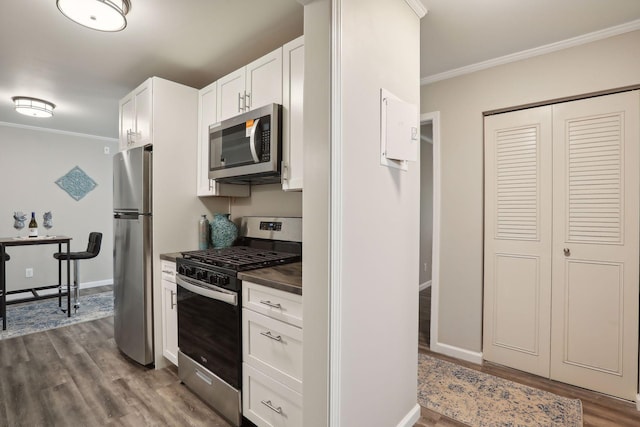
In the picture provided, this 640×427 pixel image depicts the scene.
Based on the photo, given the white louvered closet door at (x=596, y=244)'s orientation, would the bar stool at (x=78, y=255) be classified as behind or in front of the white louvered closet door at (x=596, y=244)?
in front

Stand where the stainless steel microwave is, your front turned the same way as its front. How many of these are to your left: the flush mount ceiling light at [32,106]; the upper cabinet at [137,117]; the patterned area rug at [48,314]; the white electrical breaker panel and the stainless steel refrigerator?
1

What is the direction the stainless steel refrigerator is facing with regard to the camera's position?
facing the viewer and to the left of the viewer

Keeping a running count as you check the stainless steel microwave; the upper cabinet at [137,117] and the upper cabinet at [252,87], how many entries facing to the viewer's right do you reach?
0

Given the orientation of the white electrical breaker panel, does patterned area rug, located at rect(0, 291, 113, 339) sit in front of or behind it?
behind

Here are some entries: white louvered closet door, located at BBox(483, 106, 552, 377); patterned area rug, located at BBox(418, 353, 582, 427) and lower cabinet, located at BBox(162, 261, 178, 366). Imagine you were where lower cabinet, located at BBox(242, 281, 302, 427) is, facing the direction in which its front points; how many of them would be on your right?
1

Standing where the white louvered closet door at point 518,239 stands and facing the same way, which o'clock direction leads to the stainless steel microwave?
The stainless steel microwave is roughly at 2 o'clock from the white louvered closet door.

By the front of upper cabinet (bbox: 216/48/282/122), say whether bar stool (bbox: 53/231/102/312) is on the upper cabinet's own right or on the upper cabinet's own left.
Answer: on the upper cabinet's own right

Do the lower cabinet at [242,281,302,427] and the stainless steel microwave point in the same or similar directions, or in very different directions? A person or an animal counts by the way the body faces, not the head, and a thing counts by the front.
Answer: same or similar directions

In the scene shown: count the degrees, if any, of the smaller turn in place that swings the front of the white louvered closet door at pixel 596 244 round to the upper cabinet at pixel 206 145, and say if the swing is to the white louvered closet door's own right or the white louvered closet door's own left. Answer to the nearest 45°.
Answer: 0° — it already faces it

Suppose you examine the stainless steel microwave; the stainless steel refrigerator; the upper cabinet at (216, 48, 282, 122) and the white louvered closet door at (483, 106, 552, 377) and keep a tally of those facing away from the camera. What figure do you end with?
0

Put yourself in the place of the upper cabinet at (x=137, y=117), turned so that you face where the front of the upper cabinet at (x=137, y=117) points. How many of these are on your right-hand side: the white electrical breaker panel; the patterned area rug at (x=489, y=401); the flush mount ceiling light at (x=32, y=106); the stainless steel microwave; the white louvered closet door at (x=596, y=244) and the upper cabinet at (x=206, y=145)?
1

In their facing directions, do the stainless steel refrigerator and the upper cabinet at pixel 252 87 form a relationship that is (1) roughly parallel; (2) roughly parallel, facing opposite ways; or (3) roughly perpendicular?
roughly parallel

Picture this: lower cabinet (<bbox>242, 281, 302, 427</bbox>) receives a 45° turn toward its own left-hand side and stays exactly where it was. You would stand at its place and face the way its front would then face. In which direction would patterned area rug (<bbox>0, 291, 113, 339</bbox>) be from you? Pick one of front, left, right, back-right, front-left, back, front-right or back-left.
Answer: back-right
